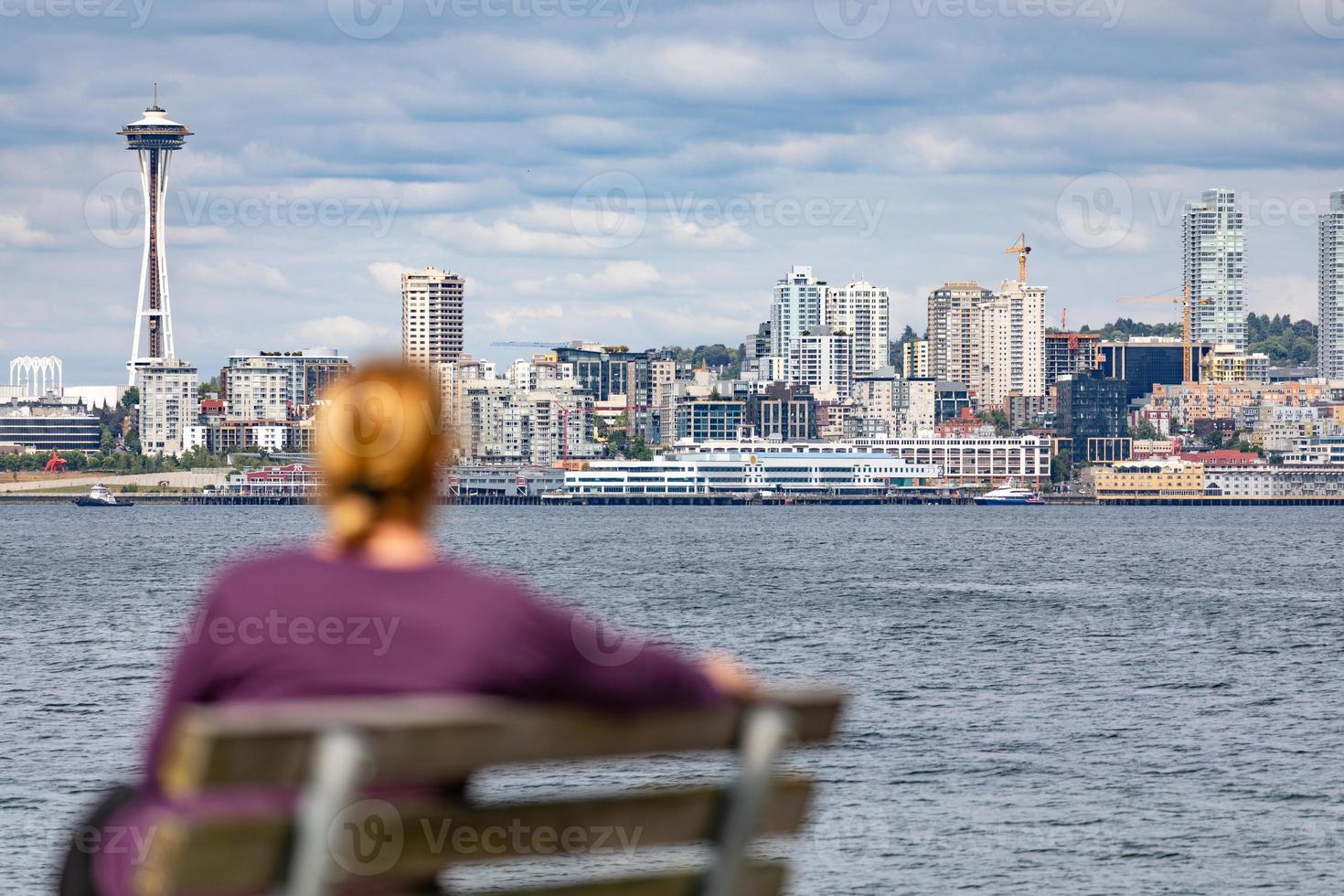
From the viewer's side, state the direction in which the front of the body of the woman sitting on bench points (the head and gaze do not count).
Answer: away from the camera

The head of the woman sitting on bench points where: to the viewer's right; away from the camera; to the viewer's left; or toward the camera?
away from the camera
